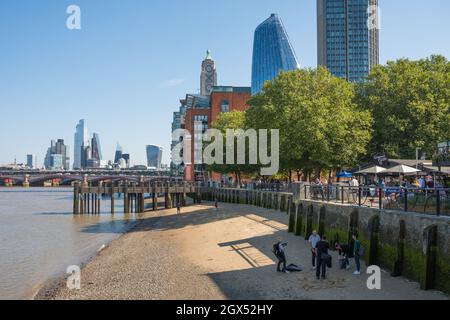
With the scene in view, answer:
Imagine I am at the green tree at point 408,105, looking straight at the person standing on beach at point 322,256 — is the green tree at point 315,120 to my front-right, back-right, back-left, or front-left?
front-right

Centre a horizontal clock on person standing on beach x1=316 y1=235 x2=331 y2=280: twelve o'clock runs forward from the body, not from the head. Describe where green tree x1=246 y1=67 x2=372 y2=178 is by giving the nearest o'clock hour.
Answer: The green tree is roughly at 12 o'clock from the person standing on beach.

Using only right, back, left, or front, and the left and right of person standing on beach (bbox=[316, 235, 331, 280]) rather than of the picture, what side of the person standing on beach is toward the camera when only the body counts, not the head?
back

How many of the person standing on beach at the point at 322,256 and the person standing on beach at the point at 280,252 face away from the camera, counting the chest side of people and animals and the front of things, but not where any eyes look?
1

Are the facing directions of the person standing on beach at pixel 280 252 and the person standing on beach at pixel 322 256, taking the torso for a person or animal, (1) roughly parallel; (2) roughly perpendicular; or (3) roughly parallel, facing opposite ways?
roughly perpendicular

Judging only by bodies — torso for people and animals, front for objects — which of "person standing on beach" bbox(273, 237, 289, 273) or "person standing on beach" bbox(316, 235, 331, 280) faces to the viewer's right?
"person standing on beach" bbox(273, 237, 289, 273)

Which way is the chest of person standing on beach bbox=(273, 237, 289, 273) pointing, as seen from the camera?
to the viewer's right
